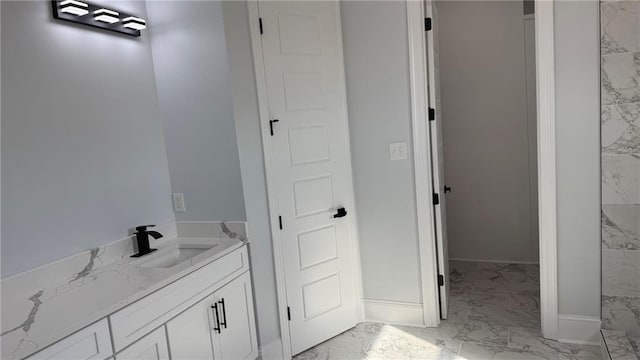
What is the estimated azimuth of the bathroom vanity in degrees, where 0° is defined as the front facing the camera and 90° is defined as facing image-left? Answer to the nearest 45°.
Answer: approximately 315°

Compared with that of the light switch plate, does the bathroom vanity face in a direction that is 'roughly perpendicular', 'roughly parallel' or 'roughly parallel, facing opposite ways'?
roughly perpendicular

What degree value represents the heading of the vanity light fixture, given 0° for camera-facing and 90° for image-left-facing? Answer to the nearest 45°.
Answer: approximately 315°

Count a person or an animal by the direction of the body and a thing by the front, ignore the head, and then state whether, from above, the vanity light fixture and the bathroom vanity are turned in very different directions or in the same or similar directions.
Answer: same or similar directions

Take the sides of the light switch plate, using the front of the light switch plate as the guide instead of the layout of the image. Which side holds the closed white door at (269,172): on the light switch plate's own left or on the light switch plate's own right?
on the light switch plate's own right

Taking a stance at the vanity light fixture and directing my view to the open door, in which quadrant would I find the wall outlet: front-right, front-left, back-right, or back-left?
front-left

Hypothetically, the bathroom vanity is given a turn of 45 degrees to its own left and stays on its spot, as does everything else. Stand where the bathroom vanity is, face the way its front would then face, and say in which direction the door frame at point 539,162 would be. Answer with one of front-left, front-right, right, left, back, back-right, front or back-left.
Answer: front

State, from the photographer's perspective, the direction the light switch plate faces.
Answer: facing the viewer

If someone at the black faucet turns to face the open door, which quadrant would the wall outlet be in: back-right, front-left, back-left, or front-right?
front-left
